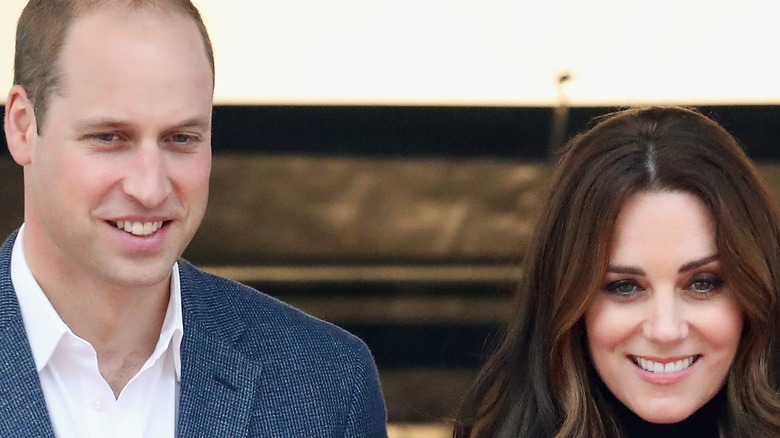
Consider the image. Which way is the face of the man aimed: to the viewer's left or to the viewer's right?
to the viewer's right

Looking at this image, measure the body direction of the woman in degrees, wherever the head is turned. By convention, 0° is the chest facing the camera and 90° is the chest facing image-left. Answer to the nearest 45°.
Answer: approximately 0°

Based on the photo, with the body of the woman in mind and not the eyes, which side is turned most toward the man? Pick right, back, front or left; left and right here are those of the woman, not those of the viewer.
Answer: right
